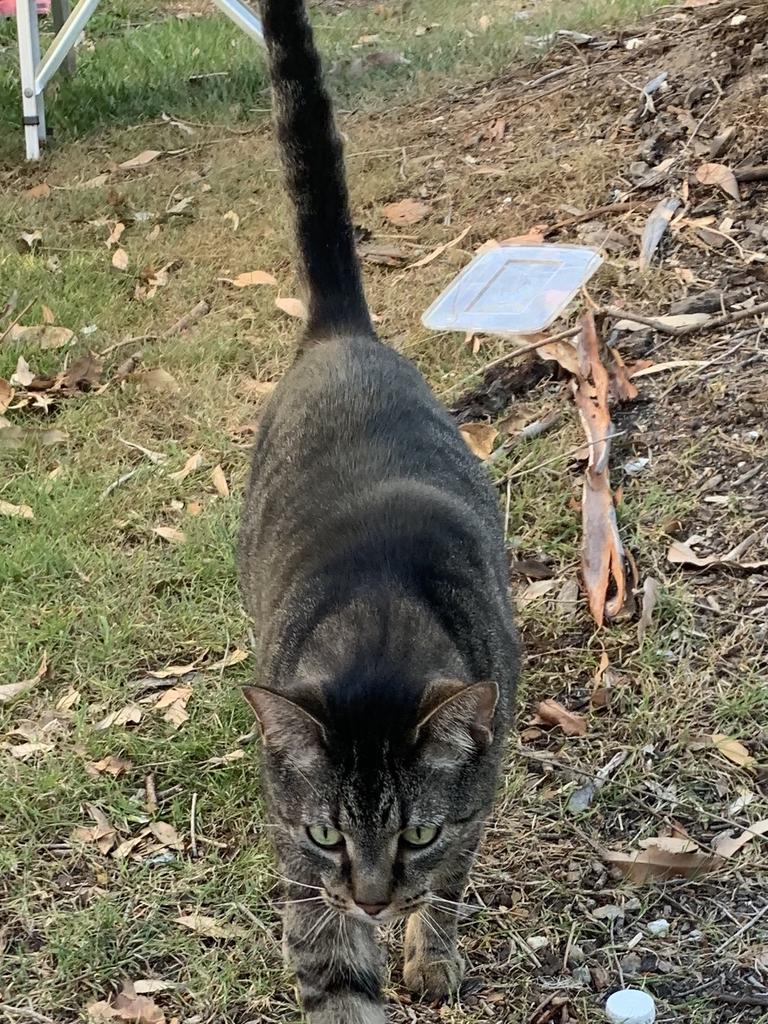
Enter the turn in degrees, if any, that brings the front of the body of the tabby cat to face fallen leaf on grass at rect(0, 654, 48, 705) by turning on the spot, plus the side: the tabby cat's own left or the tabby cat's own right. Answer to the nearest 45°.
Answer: approximately 135° to the tabby cat's own right

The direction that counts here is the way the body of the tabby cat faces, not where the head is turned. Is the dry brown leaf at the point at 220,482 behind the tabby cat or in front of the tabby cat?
behind

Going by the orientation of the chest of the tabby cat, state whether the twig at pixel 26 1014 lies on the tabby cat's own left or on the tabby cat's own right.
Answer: on the tabby cat's own right

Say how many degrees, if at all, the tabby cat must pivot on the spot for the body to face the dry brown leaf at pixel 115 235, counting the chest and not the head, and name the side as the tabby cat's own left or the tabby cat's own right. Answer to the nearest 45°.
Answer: approximately 180°

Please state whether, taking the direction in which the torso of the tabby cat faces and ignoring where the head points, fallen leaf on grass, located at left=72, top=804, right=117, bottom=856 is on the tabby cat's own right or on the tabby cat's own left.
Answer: on the tabby cat's own right

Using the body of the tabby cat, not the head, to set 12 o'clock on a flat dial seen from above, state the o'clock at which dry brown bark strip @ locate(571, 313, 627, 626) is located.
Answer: The dry brown bark strip is roughly at 7 o'clock from the tabby cat.

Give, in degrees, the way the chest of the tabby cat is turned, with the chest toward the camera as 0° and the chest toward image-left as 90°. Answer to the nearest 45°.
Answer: approximately 0°

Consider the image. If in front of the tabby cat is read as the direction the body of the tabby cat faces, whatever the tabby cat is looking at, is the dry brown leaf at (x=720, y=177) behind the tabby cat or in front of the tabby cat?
behind

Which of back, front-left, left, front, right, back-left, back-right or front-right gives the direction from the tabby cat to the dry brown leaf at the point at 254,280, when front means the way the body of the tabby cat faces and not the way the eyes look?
back

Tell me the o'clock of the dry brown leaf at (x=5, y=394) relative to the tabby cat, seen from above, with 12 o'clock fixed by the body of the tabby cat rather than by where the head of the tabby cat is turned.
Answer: The dry brown leaf is roughly at 5 o'clock from the tabby cat.
